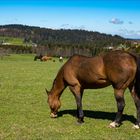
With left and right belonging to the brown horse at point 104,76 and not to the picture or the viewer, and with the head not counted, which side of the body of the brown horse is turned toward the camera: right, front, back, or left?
left
